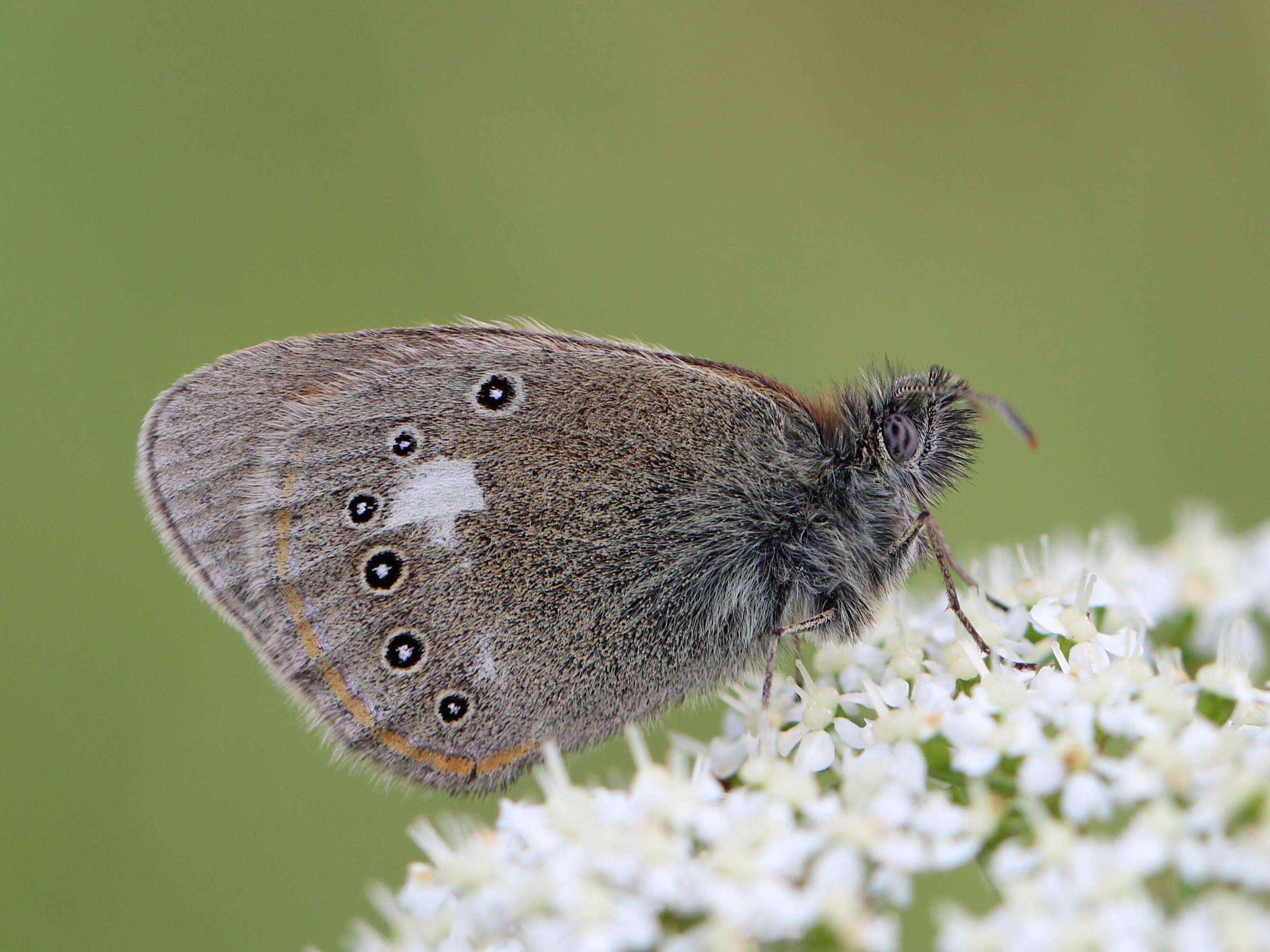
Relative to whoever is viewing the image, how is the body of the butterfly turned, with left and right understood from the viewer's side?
facing to the right of the viewer
